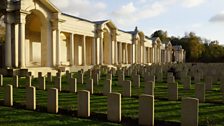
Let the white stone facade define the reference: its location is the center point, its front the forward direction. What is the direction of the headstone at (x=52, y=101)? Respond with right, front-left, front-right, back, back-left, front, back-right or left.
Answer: front-right

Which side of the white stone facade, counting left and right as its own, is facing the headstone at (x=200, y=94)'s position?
front

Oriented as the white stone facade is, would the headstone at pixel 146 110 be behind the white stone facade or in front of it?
in front

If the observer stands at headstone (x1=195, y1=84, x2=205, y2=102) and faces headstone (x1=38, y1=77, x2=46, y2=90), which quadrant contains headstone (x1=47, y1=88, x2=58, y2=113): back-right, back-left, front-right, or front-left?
front-left

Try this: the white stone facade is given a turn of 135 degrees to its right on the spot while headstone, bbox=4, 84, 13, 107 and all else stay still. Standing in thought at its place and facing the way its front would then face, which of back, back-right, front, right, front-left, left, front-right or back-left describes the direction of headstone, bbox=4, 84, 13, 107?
left

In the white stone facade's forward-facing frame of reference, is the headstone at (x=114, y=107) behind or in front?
in front

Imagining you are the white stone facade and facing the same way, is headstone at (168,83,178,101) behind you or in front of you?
in front

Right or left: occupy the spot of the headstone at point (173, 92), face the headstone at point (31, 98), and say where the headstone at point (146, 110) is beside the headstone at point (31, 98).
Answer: left

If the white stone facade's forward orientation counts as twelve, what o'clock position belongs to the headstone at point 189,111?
The headstone is roughly at 1 o'clock from the white stone facade.

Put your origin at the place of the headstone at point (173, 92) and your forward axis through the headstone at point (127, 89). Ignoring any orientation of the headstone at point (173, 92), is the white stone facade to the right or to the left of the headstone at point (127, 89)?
right

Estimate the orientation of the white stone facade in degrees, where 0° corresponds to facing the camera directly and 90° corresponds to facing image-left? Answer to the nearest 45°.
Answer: approximately 315°

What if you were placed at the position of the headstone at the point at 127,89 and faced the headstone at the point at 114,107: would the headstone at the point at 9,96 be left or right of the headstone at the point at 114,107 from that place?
right

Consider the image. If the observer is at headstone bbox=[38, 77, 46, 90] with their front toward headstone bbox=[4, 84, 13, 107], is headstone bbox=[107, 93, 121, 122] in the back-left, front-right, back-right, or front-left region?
front-left

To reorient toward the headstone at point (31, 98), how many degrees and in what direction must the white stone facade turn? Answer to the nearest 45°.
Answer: approximately 45° to its right
